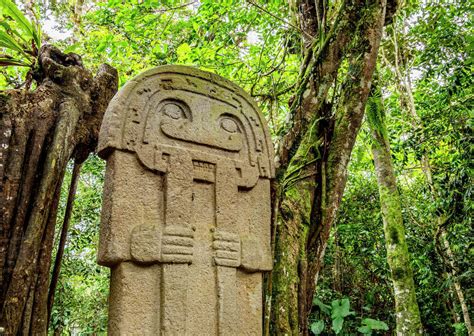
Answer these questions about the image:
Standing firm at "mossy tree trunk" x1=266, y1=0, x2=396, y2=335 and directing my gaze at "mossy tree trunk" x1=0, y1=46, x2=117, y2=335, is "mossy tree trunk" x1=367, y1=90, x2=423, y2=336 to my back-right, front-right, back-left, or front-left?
back-right

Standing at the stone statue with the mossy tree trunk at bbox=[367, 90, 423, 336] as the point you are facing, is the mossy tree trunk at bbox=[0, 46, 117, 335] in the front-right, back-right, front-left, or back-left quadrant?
back-left

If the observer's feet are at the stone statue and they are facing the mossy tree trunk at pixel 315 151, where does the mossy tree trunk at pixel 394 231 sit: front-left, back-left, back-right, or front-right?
front-left

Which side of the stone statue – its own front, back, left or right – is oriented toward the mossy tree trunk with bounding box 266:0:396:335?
left

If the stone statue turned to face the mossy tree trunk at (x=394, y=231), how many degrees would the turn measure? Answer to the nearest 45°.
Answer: approximately 90° to its left

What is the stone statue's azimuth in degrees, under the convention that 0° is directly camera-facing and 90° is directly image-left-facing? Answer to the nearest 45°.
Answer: approximately 315°
